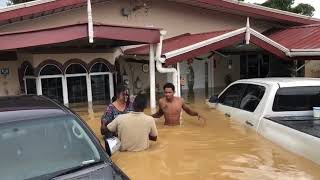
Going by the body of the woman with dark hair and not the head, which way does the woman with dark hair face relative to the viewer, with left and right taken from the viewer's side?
facing the viewer and to the right of the viewer

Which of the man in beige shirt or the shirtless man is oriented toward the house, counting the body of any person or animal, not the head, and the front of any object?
the man in beige shirt

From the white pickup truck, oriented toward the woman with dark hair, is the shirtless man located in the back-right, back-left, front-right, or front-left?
front-right

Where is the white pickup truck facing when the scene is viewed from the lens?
facing away from the viewer and to the left of the viewer

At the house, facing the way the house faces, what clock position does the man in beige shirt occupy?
The man in beige shirt is roughly at 12 o'clock from the house.

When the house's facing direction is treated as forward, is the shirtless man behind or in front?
in front

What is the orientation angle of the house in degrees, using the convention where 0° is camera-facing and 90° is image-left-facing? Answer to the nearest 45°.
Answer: approximately 0°

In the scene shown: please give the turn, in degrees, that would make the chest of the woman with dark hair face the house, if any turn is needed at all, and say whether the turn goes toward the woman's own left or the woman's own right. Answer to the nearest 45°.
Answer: approximately 135° to the woman's own left

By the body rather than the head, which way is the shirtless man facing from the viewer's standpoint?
toward the camera

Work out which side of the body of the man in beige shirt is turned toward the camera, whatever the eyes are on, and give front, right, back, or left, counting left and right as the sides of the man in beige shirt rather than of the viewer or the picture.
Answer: back

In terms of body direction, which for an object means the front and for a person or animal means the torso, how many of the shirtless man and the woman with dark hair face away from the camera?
0

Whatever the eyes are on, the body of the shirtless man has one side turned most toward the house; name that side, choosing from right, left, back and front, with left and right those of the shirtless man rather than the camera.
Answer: back

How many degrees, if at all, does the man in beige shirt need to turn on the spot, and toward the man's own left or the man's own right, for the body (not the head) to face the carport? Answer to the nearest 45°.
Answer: approximately 45° to the man's own right

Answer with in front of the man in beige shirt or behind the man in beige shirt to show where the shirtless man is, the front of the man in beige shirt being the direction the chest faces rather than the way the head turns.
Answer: in front

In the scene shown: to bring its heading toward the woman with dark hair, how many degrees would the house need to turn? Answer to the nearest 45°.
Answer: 0° — it already faces them

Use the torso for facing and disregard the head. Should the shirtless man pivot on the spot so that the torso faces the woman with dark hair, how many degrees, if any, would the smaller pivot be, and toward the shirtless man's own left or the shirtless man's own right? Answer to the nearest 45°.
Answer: approximately 45° to the shirtless man's own right

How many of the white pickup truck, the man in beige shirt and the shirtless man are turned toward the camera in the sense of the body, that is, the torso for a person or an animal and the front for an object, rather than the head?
1
